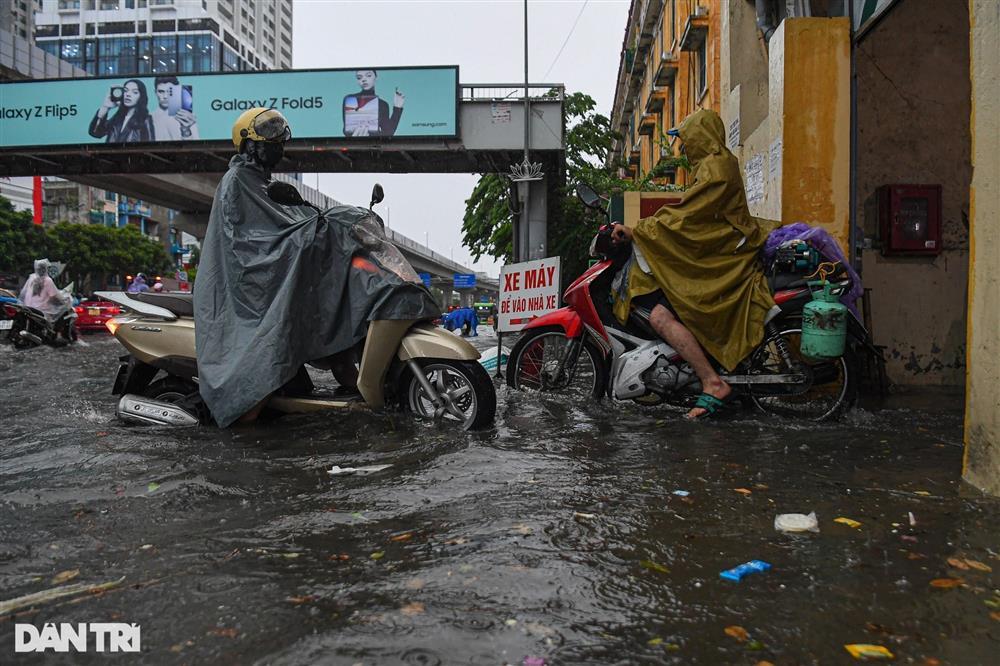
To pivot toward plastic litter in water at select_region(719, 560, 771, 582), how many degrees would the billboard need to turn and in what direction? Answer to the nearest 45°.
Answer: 0° — it already faces it

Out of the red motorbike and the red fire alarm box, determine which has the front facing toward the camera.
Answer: the red fire alarm box

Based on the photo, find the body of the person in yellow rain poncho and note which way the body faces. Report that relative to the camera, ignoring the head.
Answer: to the viewer's left

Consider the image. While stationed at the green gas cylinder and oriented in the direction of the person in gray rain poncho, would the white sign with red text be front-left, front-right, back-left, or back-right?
front-right

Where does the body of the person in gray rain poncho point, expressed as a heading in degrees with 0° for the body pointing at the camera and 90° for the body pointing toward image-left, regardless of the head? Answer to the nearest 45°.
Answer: approximately 270°

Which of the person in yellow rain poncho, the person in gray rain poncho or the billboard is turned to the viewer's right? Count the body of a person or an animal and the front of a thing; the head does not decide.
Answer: the person in gray rain poncho

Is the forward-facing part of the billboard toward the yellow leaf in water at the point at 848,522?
yes

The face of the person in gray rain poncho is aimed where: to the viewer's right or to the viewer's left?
to the viewer's right

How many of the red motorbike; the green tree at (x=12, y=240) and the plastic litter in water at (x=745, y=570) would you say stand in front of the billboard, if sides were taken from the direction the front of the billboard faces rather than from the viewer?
2

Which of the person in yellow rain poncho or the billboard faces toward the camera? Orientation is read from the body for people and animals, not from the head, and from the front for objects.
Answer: the billboard

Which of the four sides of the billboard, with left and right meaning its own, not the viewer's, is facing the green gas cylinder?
front

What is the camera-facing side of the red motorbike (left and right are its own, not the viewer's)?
left

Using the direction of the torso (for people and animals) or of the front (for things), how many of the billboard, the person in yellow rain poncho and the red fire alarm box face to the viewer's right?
0

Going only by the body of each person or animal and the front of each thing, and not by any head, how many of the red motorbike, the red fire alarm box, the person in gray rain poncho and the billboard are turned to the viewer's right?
1

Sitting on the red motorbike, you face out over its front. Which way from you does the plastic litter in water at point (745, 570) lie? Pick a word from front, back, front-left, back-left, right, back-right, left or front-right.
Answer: left

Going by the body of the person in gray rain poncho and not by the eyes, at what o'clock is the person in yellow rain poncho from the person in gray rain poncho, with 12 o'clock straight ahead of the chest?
The person in yellow rain poncho is roughly at 12 o'clock from the person in gray rain poncho.

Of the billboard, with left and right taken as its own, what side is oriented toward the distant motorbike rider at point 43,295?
front

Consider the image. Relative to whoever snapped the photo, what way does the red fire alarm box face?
facing the viewer
